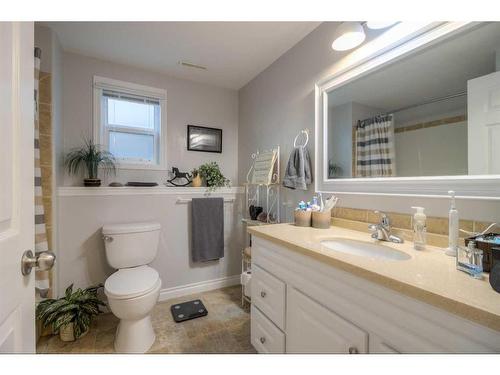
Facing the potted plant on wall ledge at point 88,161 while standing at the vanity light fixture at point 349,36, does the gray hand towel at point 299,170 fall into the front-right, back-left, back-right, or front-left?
front-right

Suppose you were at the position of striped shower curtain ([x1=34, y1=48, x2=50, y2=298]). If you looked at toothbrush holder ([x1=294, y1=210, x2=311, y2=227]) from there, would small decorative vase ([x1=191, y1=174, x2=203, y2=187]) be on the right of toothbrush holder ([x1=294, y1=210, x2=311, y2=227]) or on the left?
left

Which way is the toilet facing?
toward the camera

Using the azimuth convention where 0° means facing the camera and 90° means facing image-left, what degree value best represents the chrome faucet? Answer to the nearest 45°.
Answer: approximately 45°

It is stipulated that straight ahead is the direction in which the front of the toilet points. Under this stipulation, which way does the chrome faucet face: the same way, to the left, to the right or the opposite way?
to the right

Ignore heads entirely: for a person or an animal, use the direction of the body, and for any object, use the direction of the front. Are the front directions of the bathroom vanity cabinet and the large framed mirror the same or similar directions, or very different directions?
same or similar directions

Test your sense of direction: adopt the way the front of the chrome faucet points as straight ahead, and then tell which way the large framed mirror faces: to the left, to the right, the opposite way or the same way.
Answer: the same way

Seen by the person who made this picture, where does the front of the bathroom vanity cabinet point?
facing the viewer and to the left of the viewer

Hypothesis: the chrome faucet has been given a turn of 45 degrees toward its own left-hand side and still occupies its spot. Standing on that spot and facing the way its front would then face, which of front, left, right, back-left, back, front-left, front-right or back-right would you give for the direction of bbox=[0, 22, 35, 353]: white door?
front-right

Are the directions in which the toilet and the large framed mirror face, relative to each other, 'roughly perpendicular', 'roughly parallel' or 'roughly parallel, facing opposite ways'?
roughly perpendicular

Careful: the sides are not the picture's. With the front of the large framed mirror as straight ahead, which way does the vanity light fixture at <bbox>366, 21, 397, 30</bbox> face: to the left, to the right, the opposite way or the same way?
the same way

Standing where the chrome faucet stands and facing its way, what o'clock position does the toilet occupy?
The toilet is roughly at 1 o'clock from the chrome faucet.

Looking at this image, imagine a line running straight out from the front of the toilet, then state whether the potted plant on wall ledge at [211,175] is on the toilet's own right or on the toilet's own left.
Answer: on the toilet's own left

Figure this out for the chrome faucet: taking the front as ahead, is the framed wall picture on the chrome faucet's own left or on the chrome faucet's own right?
on the chrome faucet's own right

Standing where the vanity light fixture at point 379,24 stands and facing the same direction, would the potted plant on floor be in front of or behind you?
in front

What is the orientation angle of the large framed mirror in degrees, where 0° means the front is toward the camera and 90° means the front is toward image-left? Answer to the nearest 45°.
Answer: approximately 45°

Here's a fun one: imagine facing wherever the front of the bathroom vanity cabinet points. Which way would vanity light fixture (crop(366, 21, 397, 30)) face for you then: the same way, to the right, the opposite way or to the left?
the same way

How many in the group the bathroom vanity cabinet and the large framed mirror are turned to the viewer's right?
0
